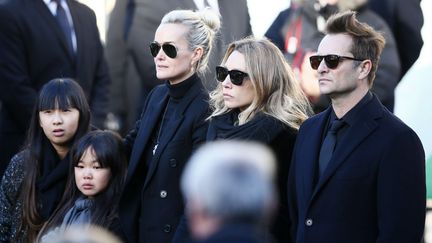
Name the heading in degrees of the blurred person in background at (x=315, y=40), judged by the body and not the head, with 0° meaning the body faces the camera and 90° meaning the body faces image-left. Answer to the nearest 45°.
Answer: approximately 0°

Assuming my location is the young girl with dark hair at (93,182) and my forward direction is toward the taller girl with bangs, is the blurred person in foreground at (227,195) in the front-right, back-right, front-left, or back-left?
back-left

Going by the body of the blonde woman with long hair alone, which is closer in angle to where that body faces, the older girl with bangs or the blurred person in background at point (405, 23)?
the older girl with bangs

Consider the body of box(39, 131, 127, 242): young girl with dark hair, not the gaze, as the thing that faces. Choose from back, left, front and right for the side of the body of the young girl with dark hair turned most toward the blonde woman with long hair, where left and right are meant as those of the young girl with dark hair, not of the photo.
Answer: left

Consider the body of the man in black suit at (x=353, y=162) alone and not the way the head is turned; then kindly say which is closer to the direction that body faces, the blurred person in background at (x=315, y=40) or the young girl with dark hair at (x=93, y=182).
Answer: the young girl with dark hair

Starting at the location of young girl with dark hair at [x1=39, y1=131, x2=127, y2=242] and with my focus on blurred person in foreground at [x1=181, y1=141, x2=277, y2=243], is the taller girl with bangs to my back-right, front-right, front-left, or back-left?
back-right
